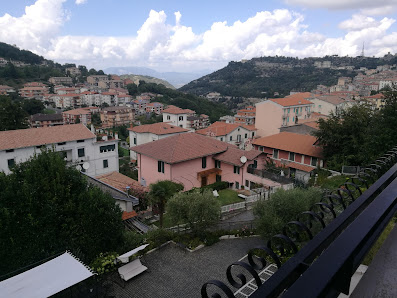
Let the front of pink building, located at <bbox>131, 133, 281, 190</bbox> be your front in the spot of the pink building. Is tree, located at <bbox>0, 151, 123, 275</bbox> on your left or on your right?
on your right

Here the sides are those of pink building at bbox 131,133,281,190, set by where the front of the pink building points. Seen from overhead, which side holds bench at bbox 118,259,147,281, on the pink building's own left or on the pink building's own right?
on the pink building's own right

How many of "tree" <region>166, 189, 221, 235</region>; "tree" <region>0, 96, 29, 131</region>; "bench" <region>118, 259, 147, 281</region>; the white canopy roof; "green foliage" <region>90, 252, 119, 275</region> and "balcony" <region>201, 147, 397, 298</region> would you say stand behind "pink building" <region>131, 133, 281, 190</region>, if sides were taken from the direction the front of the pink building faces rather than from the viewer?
1

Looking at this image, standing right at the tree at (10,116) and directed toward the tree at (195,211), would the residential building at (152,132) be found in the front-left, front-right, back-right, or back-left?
front-left

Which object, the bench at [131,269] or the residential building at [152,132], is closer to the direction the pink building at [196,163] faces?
the bench

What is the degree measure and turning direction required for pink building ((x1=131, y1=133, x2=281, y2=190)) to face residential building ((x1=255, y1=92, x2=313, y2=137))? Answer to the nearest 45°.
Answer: approximately 90° to its left

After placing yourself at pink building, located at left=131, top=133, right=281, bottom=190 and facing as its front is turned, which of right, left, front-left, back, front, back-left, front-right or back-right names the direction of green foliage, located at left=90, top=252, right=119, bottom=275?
front-right

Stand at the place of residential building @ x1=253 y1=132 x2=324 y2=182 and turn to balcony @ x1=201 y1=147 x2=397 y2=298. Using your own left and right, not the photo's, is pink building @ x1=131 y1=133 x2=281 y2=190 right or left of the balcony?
right

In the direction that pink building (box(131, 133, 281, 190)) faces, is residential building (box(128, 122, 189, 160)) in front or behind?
behind

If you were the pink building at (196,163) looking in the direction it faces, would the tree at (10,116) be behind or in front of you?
behind

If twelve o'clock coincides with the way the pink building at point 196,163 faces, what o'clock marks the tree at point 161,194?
The tree is roughly at 2 o'clock from the pink building.

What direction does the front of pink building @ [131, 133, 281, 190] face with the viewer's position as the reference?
facing the viewer and to the right of the viewer
